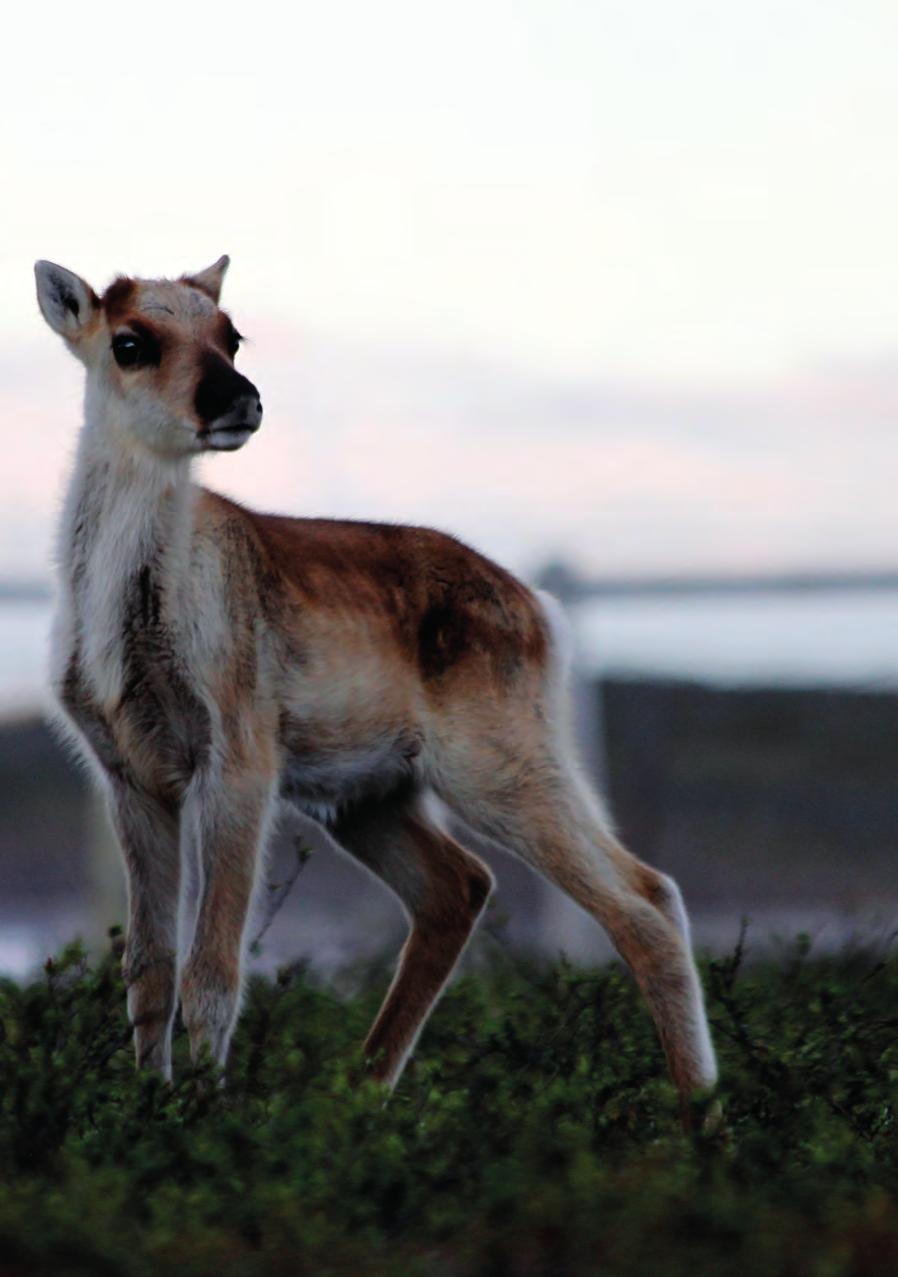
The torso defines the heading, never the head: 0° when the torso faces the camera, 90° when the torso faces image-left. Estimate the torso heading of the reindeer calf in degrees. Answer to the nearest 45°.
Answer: approximately 45°
